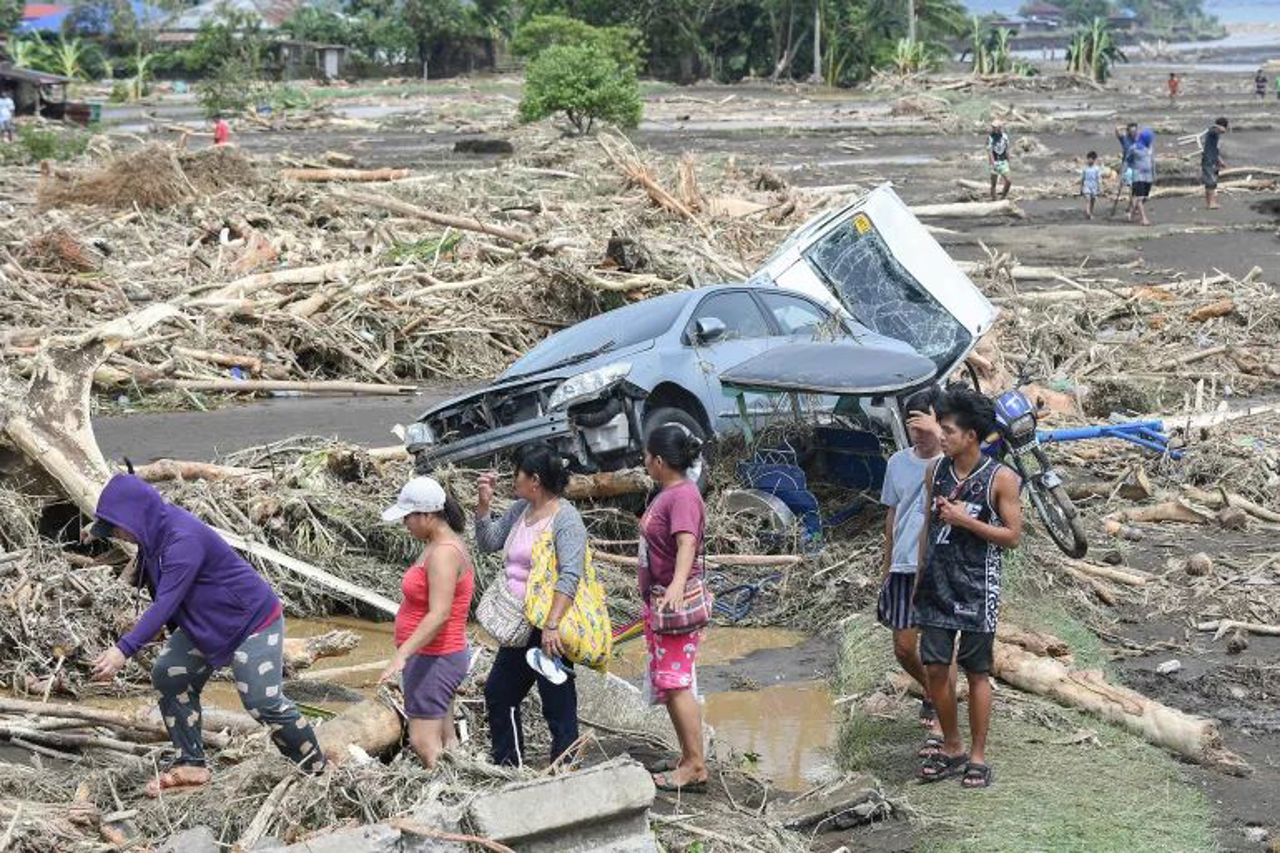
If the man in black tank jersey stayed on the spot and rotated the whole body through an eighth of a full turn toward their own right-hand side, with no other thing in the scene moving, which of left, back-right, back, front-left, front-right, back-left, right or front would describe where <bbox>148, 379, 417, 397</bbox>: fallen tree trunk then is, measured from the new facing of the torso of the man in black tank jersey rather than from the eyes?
front-right

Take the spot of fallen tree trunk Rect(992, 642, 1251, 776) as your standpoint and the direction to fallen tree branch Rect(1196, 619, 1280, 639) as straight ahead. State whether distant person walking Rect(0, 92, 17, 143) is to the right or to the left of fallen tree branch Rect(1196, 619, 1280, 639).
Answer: left

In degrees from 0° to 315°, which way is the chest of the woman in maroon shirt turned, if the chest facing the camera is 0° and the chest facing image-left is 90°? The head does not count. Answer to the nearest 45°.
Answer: approximately 90°

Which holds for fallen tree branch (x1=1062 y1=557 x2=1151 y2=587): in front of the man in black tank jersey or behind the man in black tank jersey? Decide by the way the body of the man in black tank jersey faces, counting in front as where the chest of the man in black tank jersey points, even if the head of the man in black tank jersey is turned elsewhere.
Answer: behind

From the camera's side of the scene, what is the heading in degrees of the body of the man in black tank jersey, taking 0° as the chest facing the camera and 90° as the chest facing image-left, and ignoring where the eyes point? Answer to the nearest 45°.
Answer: approximately 45°

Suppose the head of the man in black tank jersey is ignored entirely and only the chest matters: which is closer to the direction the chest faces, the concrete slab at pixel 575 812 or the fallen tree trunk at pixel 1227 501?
the concrete slab

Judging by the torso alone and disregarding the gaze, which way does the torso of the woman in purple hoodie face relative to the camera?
to the viewer's left

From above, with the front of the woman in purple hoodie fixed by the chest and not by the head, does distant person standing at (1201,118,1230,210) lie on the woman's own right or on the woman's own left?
on the woman's own right

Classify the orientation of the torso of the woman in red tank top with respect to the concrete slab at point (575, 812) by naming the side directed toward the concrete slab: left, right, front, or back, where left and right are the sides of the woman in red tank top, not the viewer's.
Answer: left

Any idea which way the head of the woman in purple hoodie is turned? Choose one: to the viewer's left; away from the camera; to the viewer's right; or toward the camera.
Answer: to the viewer's left

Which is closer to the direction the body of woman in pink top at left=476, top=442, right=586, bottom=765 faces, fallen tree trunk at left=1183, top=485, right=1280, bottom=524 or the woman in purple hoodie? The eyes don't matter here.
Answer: the woman in purple hoodie

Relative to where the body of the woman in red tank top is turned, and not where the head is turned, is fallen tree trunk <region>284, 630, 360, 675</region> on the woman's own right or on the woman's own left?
on the woman's own right

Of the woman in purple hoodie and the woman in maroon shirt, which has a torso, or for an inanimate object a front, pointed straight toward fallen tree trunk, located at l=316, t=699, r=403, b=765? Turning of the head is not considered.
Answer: the woman in maroon shirt
